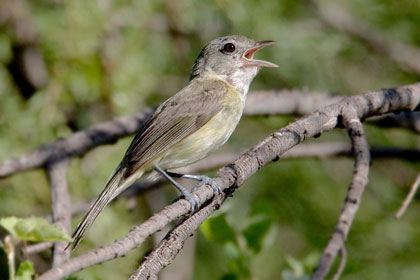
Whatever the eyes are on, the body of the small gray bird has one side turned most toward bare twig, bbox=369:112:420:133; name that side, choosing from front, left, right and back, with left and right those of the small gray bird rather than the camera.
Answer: front

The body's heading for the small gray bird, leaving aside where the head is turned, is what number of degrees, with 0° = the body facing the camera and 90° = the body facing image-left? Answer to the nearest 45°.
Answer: approximately 270°

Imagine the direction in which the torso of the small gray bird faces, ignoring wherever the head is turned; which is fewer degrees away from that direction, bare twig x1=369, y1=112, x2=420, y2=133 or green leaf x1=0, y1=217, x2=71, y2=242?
the bare twig

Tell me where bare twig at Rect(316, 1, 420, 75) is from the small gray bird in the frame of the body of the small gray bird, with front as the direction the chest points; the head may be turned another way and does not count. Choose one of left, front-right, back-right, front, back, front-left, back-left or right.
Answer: front-left

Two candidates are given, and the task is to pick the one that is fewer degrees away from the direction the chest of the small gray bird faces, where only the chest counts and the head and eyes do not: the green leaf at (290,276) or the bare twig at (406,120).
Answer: the bare twig

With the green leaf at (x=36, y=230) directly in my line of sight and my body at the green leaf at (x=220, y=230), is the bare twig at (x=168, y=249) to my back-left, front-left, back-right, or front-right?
front-left

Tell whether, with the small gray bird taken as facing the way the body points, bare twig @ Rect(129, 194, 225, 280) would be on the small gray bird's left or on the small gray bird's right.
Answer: on the small gray bird's right
